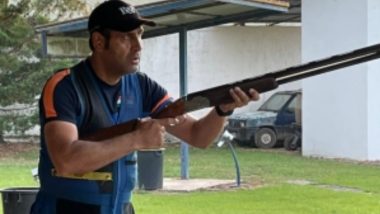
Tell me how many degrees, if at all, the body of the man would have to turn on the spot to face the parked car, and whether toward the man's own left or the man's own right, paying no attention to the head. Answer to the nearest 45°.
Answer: approximately 135° to the man's own left

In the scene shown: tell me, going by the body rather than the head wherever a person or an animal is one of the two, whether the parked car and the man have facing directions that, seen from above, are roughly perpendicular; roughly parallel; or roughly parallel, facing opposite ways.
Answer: roughly perpendicular

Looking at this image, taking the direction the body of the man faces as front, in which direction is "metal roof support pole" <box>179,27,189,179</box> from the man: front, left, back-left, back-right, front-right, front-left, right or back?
back-left

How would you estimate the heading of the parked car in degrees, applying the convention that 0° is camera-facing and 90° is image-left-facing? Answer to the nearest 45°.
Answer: approximately 45°

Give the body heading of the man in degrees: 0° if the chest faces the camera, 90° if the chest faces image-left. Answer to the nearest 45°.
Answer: approximately 315°

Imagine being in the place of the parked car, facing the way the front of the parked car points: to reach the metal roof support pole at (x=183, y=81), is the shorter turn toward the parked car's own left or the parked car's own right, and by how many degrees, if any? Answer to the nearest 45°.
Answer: approximately 45° to the parked car's own left
